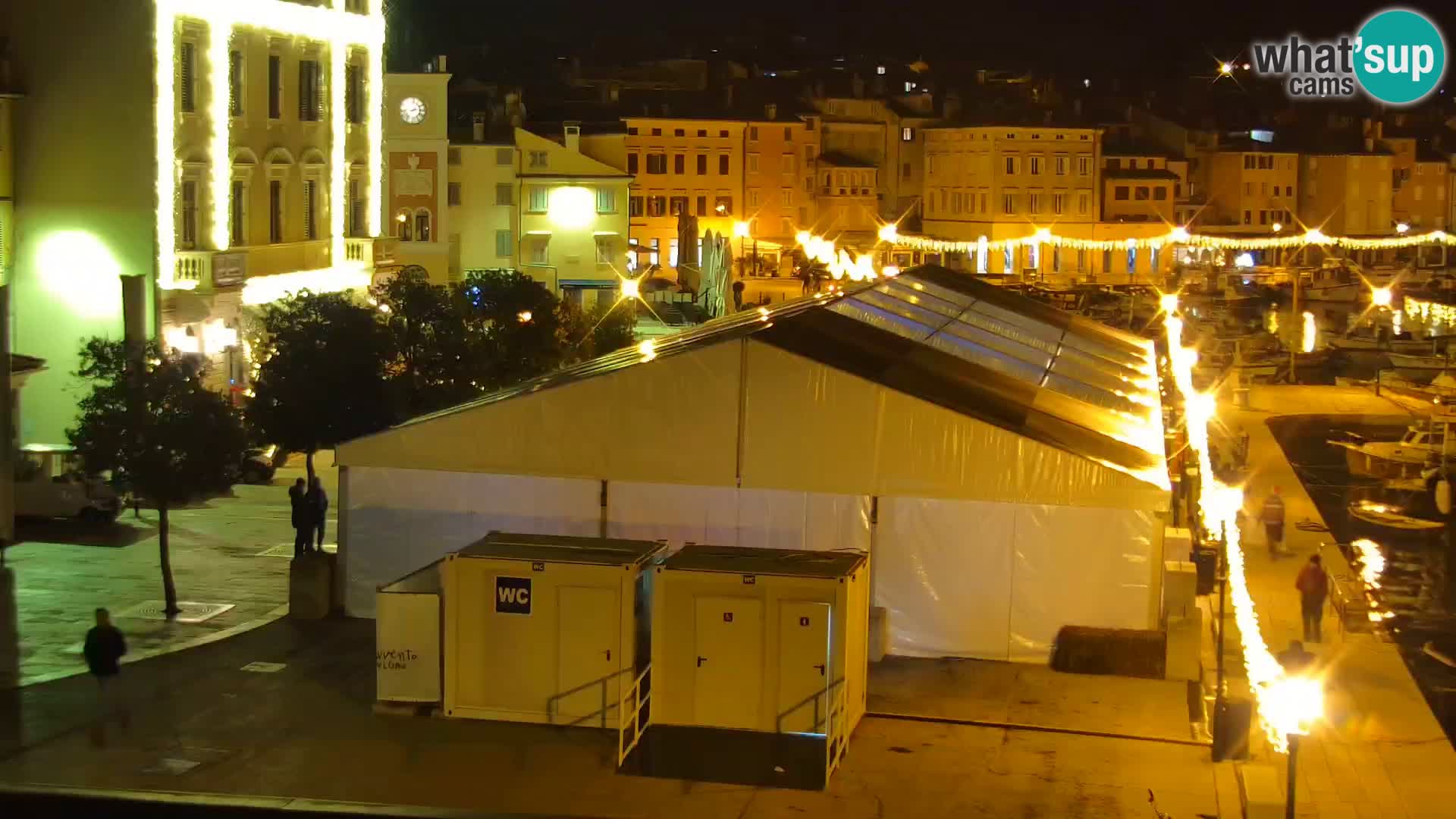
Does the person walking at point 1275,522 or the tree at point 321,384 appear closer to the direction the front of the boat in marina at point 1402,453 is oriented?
the tree

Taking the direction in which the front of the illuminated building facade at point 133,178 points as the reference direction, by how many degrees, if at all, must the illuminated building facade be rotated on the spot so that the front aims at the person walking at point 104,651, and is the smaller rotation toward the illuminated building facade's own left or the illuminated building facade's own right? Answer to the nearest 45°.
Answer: approximately 45° to the illuminated building facade's own right

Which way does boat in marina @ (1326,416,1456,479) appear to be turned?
to the viewer's left

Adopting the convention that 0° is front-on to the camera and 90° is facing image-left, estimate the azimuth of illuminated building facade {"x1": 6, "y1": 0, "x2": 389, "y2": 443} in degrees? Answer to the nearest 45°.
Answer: approximately 315°

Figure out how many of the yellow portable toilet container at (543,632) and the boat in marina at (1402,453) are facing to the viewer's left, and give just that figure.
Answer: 1

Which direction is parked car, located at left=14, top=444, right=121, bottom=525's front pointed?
to the viewer's right

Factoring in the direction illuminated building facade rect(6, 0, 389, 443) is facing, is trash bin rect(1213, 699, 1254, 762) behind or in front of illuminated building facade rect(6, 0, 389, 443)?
in front

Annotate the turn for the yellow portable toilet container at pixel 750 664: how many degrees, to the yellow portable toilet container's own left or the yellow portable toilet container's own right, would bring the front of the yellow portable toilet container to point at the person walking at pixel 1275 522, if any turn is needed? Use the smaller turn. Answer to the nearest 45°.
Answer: approximately 135° to the yellow portable toilet container's own left

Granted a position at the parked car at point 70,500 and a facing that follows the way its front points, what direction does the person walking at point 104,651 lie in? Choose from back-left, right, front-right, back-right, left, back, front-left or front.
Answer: right
